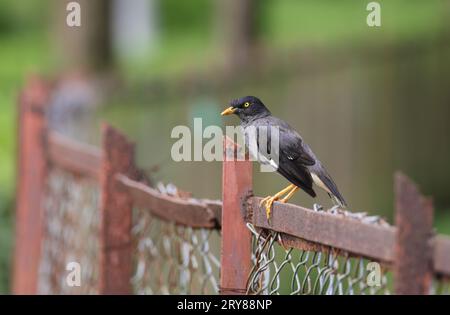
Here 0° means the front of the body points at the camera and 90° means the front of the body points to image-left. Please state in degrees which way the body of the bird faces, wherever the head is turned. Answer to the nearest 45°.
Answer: approximately 90°

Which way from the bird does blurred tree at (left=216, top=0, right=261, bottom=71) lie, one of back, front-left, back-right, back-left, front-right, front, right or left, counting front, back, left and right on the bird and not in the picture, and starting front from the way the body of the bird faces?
right

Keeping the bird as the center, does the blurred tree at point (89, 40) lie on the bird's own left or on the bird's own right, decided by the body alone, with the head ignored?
on the bird's own right
